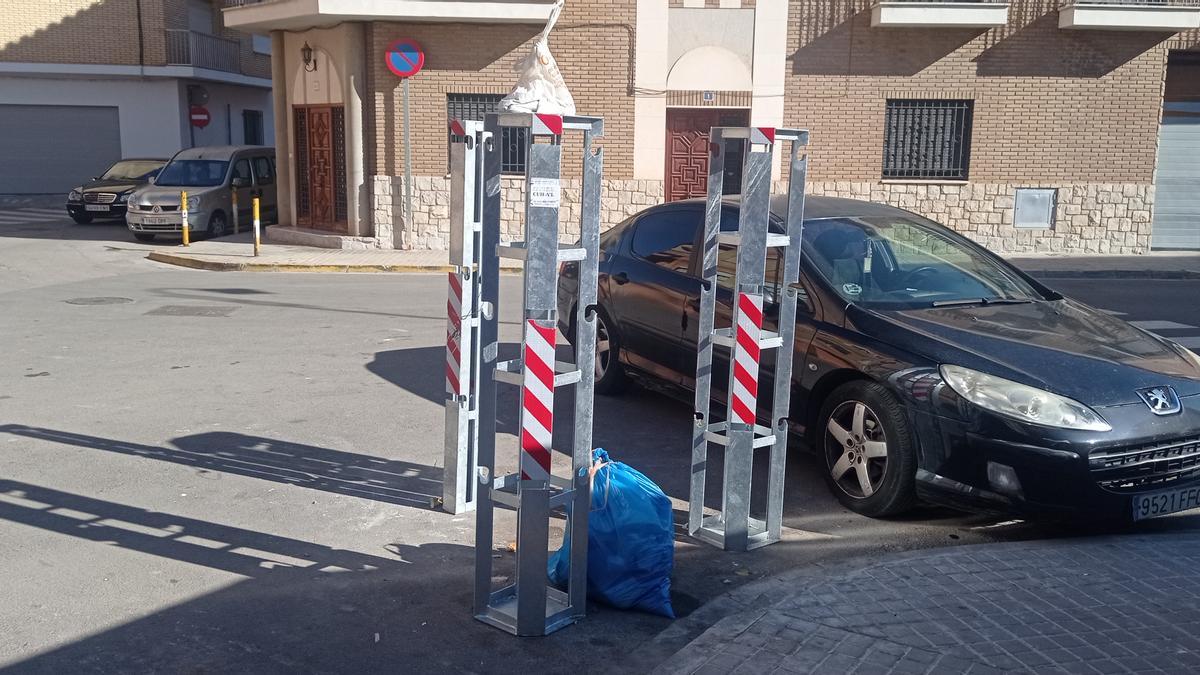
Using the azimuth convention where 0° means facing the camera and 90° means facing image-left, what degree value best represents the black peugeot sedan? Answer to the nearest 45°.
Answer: approximately 315°

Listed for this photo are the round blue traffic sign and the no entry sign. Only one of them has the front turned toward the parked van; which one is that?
the no entry sign

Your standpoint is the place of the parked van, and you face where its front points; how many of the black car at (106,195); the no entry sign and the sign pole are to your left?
1

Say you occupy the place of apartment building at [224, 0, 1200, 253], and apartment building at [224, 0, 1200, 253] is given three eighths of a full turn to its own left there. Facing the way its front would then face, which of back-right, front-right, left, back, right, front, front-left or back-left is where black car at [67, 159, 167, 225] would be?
back-left

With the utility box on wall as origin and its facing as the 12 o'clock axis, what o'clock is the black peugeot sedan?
The black peugeot sedan is roughly at 12 o'clock from the utility box on wall.

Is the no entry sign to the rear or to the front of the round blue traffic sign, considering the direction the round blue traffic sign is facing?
to the rear

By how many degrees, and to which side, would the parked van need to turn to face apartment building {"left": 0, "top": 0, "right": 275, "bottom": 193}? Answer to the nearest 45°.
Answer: approximately 135° to its right

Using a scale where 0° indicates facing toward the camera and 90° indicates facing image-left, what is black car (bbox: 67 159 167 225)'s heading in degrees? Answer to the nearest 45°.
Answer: approximately 45°

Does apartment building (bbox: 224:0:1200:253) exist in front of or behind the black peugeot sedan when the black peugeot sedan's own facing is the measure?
behind

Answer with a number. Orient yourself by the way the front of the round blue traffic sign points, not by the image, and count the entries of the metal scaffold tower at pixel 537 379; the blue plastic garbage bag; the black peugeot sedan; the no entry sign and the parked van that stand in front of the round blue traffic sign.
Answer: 3

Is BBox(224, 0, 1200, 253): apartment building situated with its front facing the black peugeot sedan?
yes

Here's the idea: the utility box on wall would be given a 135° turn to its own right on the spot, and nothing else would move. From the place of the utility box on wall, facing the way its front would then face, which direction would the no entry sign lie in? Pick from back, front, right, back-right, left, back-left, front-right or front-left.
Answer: front-left

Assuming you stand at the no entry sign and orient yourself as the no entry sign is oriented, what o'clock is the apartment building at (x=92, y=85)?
The apartment building is roughly at 4 o'clock from the no entry sign.
